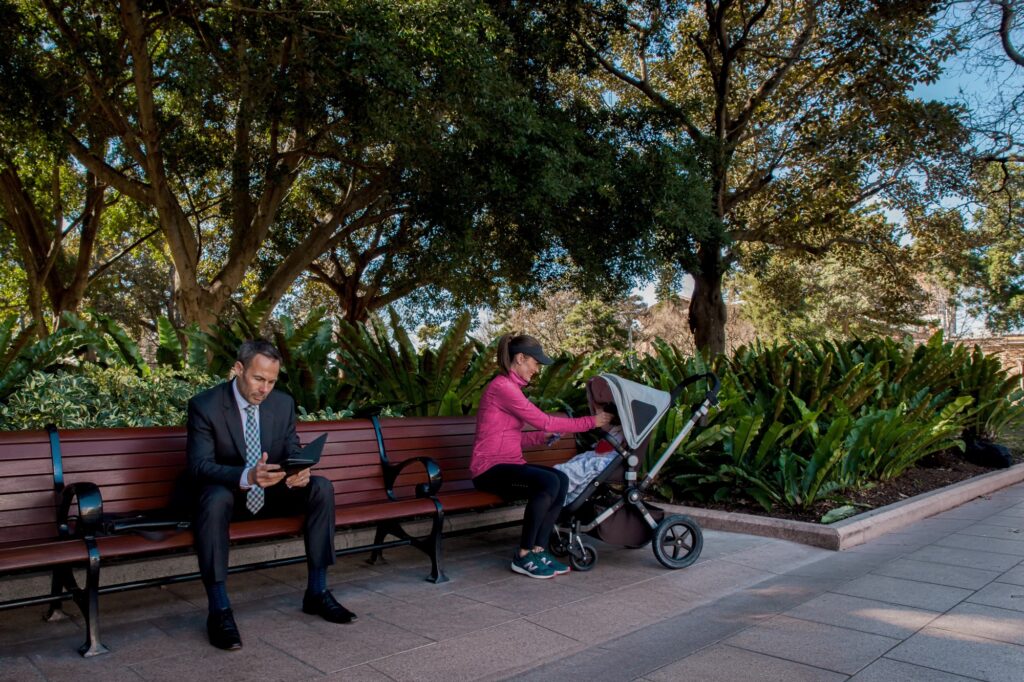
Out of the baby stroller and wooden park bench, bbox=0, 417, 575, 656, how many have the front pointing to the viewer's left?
1

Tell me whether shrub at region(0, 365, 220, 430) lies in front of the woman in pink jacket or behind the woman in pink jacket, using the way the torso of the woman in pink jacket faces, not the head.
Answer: behind

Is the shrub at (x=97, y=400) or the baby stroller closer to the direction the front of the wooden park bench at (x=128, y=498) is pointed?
the baby stroller

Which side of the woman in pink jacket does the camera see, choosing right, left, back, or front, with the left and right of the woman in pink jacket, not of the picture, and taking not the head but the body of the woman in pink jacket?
right

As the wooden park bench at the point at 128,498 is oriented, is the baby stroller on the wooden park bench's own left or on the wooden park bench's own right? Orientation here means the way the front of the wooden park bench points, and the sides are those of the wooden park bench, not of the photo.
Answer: on the wooden park bench's own left

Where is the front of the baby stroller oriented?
to the viewer's left

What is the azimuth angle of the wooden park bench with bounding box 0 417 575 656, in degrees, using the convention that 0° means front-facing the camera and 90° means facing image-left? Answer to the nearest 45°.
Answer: approximately 315°

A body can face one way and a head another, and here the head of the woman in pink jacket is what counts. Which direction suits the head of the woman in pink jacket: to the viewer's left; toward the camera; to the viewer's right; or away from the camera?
to the viewer's right

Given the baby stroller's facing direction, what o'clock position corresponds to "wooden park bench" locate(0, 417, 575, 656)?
The wooden park bench is roughly at 11 o'clock from the baby stroller.

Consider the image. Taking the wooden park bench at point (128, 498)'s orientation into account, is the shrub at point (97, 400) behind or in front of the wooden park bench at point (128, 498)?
behind
